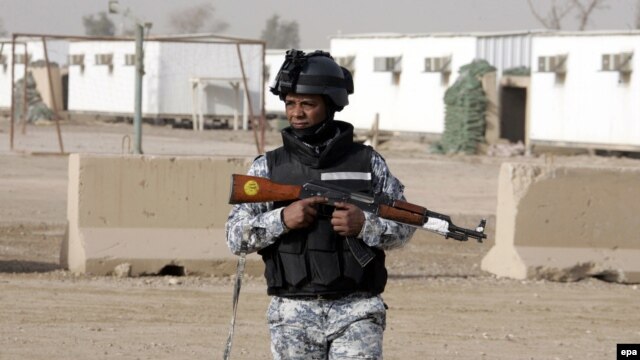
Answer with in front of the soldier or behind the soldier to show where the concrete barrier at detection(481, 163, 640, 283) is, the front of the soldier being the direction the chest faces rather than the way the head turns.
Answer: behind

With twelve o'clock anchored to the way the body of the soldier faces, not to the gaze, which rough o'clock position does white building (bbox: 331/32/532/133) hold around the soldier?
The white building is roughly at 6 o'clock from the soldier.

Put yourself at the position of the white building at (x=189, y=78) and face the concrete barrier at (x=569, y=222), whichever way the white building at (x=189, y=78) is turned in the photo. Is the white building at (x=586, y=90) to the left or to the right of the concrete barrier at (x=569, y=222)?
left

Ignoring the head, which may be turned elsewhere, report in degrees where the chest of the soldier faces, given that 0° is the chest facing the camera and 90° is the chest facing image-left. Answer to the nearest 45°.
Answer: approximately 0°

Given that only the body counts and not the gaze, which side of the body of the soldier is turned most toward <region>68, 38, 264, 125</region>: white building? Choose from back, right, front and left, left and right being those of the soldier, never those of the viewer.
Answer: back

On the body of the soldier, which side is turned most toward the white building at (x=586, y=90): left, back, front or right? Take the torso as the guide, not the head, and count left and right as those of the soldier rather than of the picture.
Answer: back

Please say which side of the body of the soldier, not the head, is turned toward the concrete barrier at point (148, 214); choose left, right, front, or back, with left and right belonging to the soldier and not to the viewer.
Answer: back
